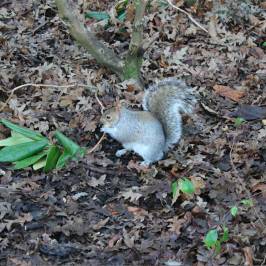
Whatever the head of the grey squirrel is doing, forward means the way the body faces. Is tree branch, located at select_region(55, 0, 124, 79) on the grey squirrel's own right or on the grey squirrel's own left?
on the grey squirrel's own right

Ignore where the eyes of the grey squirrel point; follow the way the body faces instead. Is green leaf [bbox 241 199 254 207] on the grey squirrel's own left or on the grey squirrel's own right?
on the grey squirrel's own left

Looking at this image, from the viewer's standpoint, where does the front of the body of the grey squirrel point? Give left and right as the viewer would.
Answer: facing to the left of the viewer

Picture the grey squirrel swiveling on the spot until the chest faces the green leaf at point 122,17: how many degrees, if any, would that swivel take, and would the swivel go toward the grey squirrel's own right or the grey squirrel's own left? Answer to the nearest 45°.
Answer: approximately 90° to the grey squirrel's own right

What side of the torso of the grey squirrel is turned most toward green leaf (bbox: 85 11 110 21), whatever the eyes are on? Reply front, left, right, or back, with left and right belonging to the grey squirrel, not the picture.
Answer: right

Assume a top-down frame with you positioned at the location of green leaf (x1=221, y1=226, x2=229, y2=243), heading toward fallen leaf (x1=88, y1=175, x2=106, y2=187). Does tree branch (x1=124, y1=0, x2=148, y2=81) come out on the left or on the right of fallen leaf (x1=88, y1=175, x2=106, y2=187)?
right

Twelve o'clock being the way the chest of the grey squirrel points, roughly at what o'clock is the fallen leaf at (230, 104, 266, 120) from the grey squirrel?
The fallen leaf is roughly at 5 o'clock from the grey squirrel.

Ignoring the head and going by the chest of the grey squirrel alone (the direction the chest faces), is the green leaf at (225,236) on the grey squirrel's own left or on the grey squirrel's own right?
on the grey squirrel's own left

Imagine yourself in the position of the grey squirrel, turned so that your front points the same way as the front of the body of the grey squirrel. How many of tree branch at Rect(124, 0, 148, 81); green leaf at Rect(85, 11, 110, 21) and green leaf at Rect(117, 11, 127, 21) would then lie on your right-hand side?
3

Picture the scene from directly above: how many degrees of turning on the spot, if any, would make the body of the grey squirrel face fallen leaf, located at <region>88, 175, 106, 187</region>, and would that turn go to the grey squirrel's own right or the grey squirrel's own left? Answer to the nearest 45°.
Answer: approximately 45° to the grey squirrel's own left

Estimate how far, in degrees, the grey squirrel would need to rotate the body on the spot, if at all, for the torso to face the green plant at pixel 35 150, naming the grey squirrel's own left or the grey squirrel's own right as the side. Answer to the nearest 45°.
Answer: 0° — it already faces it

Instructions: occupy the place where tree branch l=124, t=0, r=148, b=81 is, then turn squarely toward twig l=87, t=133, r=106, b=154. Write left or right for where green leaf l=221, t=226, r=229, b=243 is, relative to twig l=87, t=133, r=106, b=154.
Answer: left

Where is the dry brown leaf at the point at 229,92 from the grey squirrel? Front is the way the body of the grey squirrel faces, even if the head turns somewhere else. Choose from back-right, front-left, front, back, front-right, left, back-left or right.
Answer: back-right
